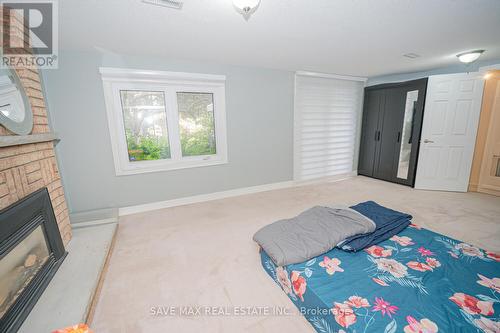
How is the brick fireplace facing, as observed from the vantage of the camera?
facing the viewer and to the right of the viewer

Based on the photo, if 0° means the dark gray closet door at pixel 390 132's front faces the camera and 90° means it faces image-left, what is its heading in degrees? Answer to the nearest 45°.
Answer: approximately 45°

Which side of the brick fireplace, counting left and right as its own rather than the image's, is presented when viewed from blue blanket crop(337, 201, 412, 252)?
front

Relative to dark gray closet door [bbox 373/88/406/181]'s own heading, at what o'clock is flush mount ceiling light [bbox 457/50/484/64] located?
The flush mount ceiling light is roughly at 9 o'clock from the dark gray closet door.

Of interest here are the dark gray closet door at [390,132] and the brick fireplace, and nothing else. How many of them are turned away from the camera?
0

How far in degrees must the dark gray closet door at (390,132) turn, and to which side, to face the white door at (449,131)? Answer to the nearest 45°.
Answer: approximately 135° to its left

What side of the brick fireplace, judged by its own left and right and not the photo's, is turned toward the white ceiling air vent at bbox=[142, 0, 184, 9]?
front

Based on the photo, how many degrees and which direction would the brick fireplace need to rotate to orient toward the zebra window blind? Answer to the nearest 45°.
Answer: approximately 45° to its left

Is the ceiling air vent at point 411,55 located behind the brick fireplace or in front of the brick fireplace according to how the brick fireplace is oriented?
in front

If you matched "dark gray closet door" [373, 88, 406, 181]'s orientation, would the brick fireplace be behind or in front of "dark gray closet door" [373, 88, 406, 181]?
in front

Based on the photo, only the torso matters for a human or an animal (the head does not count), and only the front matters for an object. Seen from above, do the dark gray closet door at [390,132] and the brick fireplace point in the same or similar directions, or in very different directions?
very different directions

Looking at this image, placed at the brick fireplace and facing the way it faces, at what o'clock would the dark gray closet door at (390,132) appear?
The dark gray closet door is roughly at 11 o'clock from the brick fireplace.
